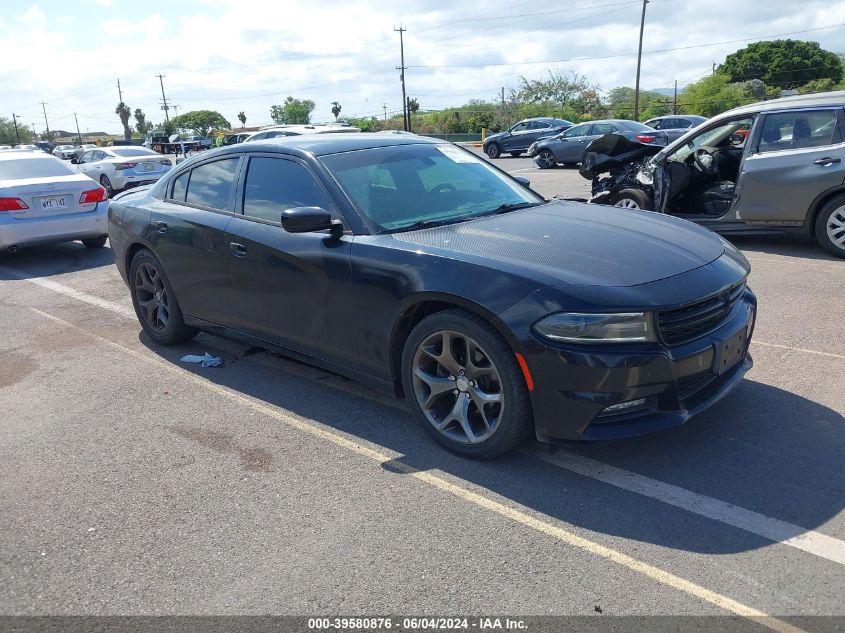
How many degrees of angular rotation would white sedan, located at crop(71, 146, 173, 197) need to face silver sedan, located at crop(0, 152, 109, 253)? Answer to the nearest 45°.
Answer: approximately 135° to its left

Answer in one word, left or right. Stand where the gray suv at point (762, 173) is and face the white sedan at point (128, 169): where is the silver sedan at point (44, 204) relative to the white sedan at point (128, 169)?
left

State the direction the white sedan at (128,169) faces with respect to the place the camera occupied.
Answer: facing away from the viewer and to the left of the viewer

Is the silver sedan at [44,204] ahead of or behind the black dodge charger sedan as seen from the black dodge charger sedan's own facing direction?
behind

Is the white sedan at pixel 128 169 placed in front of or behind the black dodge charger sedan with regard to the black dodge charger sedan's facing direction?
behind

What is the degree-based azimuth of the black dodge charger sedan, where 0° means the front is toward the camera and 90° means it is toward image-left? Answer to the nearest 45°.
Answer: approximately 315°

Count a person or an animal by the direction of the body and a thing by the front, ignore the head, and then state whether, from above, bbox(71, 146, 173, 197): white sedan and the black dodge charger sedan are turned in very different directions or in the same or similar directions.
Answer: very different directions
